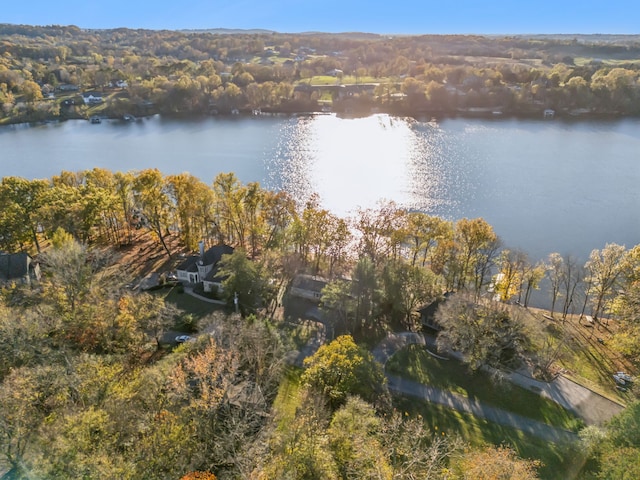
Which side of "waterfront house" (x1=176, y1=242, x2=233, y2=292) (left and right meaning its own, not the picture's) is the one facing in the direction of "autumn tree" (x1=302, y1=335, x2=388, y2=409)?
front

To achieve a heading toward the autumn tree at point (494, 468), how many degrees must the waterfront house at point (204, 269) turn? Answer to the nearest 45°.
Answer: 0° — it already faces it

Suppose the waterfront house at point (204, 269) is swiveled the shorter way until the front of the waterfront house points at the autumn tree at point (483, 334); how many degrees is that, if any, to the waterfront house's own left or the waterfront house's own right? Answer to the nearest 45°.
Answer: approximately 45° to the waterfront house's own left

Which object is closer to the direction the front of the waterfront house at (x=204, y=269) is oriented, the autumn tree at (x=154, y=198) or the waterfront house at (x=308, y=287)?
the waterfront house

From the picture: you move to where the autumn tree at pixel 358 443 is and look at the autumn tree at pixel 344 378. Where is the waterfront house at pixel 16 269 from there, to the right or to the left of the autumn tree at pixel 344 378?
left

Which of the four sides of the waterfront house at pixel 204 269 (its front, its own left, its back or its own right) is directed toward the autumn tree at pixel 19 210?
right

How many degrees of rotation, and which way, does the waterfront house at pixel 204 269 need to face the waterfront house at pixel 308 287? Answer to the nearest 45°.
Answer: approximately 45° to its left

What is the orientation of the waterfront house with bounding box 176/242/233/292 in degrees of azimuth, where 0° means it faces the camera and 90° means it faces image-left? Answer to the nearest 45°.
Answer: approximately 0°

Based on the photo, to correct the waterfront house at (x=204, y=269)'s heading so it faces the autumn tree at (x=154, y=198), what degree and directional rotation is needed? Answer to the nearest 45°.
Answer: approximately 135° to its right

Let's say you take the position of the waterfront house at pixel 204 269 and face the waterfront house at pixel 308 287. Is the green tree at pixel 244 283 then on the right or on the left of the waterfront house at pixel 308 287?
right

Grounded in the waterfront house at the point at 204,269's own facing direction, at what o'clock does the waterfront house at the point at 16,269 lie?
the waterfront house at the point at 16,269 is roughly at 3 o'clock from the waterfront house at the point at 204,269.

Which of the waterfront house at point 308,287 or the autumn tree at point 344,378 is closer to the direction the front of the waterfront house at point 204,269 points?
the autumn tree

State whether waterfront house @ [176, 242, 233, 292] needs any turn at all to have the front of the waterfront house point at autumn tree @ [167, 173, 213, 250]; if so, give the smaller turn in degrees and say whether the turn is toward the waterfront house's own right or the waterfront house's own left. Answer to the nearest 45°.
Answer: approximately 180°

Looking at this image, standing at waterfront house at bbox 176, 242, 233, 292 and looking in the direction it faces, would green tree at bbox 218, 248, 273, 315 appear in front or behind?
in front

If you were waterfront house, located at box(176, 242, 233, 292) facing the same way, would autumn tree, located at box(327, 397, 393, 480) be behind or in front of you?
in front
